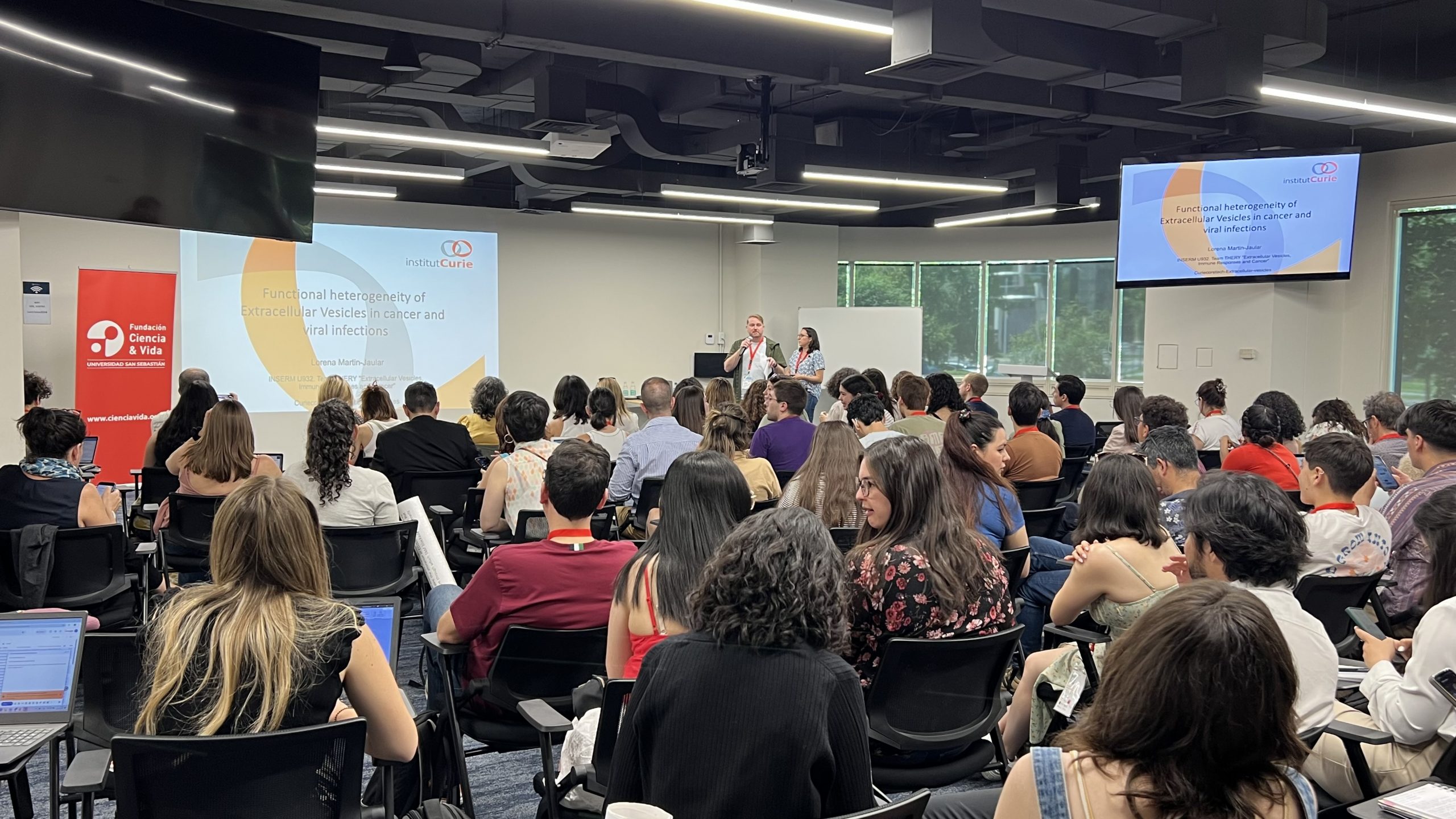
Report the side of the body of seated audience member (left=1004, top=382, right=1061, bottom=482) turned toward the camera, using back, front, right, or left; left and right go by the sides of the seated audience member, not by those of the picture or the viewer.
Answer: back

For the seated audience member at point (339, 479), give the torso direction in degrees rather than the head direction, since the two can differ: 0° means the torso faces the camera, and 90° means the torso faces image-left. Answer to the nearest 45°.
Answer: approximately 180°

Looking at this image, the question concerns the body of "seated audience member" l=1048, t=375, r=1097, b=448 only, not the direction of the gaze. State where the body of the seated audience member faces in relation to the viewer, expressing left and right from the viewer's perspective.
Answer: facing away from the viewer and to the left of the viewer

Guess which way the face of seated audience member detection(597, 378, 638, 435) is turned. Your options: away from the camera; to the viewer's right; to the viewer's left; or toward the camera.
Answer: away from the camera

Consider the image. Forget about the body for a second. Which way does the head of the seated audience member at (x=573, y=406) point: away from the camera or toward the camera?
away from the camera

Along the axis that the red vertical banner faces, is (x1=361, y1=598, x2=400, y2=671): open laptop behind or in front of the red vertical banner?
in front

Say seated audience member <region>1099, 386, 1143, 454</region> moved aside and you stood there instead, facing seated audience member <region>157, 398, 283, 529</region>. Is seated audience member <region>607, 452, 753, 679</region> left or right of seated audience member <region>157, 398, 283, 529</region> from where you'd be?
left

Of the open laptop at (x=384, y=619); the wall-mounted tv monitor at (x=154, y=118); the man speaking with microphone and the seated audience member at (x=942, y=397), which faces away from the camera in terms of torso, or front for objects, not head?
the seated audience member

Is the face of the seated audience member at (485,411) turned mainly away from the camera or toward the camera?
away from the camera

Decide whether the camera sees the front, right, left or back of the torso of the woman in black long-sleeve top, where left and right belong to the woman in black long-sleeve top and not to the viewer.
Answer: back

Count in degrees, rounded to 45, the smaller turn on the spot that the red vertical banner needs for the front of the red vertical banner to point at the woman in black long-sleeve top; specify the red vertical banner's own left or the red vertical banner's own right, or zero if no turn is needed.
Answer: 0° — it already faces them

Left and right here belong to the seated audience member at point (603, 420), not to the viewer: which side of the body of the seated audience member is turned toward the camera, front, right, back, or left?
back

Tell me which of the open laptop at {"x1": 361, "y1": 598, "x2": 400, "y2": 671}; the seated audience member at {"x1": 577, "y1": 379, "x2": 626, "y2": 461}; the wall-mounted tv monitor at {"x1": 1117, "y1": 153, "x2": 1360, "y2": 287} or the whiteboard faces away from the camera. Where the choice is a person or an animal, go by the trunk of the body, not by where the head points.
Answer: the seated audience member

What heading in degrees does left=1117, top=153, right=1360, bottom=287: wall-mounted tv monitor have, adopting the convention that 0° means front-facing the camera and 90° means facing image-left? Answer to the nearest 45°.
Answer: approximately 0°

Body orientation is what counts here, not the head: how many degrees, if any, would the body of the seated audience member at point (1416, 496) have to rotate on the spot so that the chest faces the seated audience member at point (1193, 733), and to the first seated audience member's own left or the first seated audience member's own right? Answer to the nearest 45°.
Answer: approximately 135° to the first seated audience member's own left

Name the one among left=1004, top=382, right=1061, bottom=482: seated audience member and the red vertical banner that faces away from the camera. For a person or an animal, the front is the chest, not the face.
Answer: the seated audience member

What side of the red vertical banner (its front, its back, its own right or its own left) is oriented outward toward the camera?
front

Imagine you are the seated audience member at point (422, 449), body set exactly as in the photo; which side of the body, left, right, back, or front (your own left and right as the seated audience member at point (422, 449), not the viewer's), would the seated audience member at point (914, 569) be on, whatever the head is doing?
back
